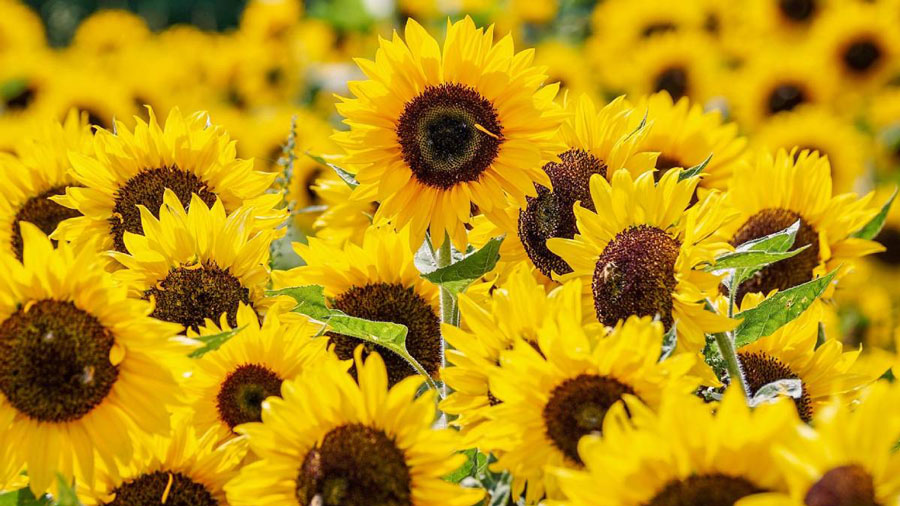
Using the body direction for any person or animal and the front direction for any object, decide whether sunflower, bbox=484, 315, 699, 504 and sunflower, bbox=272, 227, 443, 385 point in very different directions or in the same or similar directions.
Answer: same or similar directions

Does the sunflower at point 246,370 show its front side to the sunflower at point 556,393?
no

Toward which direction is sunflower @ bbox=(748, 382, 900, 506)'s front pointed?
toward the camera

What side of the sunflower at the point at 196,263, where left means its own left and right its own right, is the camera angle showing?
front

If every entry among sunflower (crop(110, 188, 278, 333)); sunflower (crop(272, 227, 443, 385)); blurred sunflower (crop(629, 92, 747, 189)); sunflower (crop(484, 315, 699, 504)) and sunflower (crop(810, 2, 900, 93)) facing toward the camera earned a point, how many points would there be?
5

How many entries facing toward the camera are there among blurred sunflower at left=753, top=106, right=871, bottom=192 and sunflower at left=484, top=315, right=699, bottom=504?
2

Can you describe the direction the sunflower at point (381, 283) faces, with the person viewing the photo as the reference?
facing the viewer

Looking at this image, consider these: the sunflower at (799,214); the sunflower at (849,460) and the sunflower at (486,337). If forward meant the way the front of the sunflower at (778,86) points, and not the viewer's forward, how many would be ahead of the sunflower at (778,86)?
3

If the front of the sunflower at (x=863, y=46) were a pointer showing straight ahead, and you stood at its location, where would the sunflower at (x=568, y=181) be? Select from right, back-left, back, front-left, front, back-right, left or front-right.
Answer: front

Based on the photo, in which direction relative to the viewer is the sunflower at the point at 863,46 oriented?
toward the camera

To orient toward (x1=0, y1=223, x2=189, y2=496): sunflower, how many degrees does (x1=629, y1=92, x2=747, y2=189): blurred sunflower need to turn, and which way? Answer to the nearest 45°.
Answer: approximately 45° to its right

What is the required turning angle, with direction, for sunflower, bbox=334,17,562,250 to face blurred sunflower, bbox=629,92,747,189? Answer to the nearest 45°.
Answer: approximately 135° to its left

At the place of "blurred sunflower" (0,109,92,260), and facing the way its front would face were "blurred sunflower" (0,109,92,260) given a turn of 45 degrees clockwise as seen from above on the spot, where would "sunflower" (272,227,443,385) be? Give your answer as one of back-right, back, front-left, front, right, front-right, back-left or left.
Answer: left

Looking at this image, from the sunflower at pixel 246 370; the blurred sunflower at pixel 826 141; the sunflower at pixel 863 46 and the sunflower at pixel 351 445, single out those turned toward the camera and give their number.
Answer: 4

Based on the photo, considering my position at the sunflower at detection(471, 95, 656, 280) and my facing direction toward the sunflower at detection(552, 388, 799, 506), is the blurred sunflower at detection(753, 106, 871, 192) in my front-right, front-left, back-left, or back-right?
back-left

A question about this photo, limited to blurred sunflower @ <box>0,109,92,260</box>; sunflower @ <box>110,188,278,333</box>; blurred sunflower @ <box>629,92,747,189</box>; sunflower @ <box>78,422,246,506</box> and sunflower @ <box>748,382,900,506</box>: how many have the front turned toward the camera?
5

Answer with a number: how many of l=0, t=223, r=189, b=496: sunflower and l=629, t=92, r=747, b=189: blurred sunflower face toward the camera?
2
